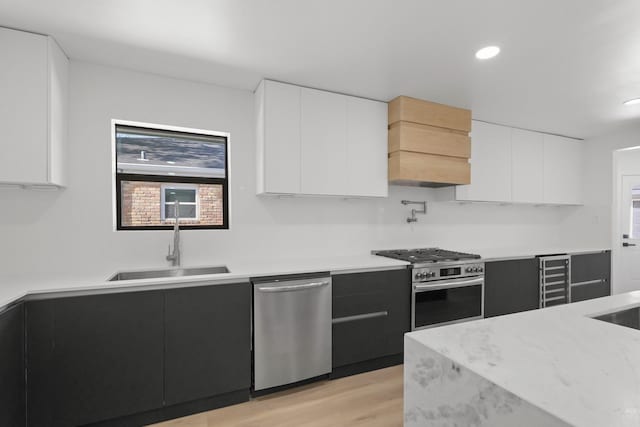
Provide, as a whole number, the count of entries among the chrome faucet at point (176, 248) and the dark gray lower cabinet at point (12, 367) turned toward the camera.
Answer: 1

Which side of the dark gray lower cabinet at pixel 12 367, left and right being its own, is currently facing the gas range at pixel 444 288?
front

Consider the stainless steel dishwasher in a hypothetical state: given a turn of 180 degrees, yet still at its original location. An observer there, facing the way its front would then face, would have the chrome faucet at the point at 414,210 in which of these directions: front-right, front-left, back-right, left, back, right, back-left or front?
right

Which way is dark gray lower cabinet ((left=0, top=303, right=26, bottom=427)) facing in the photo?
to the viewer's right

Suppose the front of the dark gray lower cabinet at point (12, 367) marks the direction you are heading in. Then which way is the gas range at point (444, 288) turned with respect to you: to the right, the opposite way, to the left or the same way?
to the right

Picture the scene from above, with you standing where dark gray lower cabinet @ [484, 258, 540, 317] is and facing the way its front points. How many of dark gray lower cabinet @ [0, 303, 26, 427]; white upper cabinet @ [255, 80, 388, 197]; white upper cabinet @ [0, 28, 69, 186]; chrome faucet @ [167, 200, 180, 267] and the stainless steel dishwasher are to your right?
5

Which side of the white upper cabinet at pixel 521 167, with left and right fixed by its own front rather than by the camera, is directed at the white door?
left

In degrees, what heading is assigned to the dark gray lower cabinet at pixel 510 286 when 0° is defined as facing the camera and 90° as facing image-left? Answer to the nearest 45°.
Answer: approximately 315°

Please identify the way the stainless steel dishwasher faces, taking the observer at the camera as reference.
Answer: facing the viewer and to the right of the viewer

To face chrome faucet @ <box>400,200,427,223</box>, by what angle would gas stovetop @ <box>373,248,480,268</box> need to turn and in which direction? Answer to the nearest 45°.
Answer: approximately 135° to its left

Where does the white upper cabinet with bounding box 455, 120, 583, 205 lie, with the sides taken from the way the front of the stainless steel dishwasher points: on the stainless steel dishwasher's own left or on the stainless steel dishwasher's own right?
on the stainless steel dishwasher's own left

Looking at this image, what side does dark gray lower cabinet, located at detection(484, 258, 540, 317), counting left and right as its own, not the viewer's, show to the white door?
left

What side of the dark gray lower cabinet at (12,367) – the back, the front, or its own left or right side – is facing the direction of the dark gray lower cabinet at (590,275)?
front
